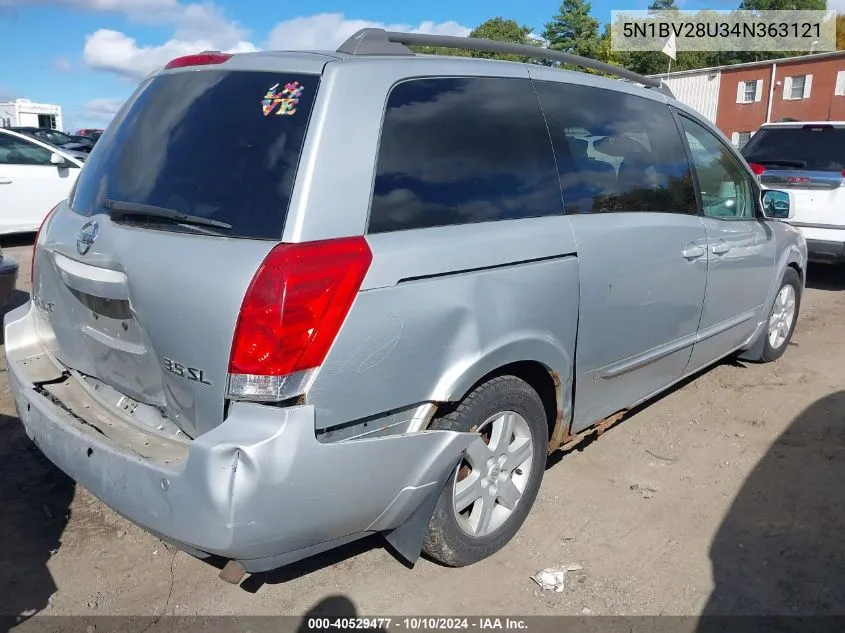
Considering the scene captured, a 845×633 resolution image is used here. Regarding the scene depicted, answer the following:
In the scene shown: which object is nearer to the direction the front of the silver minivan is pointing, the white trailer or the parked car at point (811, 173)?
the parked car

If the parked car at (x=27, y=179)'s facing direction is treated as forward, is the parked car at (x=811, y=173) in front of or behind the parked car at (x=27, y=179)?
in front

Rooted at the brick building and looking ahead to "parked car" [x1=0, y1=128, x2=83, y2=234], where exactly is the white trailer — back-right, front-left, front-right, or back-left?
front-right

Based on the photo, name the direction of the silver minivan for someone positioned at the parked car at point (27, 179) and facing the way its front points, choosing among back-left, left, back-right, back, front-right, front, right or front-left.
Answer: right

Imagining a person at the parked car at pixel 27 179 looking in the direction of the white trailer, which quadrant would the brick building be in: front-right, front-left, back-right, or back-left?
front-right

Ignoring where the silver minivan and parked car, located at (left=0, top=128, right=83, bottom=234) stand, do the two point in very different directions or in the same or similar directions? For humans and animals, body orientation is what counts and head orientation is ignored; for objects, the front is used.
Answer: same or similar directions

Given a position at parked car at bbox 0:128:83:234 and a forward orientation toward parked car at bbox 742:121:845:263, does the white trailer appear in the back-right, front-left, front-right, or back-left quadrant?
back-left

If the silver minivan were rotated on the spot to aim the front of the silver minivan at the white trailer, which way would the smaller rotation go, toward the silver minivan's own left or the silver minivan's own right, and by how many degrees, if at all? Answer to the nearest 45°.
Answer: approximately 90° to the silver minivan's own left

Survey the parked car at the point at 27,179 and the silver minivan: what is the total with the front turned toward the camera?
0

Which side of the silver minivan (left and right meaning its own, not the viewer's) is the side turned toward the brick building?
front

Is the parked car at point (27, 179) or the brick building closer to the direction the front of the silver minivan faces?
the brick building

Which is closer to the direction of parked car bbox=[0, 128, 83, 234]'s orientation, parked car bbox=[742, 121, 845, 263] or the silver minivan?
the parked car

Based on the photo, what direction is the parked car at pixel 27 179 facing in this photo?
to the viewer's right

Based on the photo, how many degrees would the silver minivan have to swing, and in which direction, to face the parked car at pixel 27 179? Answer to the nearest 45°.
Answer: approximately 90° to its left

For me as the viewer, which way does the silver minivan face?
facing away from the viewer and to the right of the viewer

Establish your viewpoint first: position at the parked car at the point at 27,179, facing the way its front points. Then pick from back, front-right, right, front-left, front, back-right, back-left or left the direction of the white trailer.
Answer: left

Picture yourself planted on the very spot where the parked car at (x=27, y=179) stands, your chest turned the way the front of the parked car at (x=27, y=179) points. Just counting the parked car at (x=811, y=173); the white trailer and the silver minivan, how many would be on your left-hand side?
1
